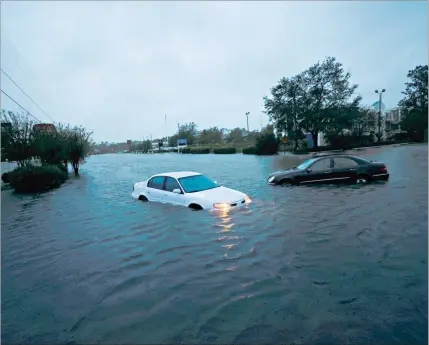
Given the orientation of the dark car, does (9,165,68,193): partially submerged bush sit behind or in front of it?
in front

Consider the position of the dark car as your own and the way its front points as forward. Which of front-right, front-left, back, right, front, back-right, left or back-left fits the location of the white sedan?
front-left

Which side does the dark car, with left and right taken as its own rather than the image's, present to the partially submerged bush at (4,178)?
front

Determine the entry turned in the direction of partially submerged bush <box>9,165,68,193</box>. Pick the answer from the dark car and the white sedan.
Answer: the dark car

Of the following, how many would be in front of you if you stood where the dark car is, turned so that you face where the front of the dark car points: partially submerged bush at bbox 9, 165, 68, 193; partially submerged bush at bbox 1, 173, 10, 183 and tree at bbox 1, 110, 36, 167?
3

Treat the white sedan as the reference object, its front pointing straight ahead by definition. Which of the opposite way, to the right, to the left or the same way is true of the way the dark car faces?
the opposite way

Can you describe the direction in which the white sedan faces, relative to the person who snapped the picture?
facing the viewer and to the right of the viewer

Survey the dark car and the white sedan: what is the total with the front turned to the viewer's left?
1

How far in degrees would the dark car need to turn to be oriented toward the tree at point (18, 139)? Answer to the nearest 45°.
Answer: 0° — it already faces it

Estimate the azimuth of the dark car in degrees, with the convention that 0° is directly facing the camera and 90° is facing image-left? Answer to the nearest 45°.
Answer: approximately 90°

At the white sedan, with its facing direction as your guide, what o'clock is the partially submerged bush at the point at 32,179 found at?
The partially submerged bush is roughly at 6 o'clock from the white sedan.

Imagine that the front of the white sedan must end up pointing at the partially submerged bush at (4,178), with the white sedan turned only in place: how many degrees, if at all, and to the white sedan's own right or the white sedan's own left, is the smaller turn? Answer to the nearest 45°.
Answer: approximately 180°
